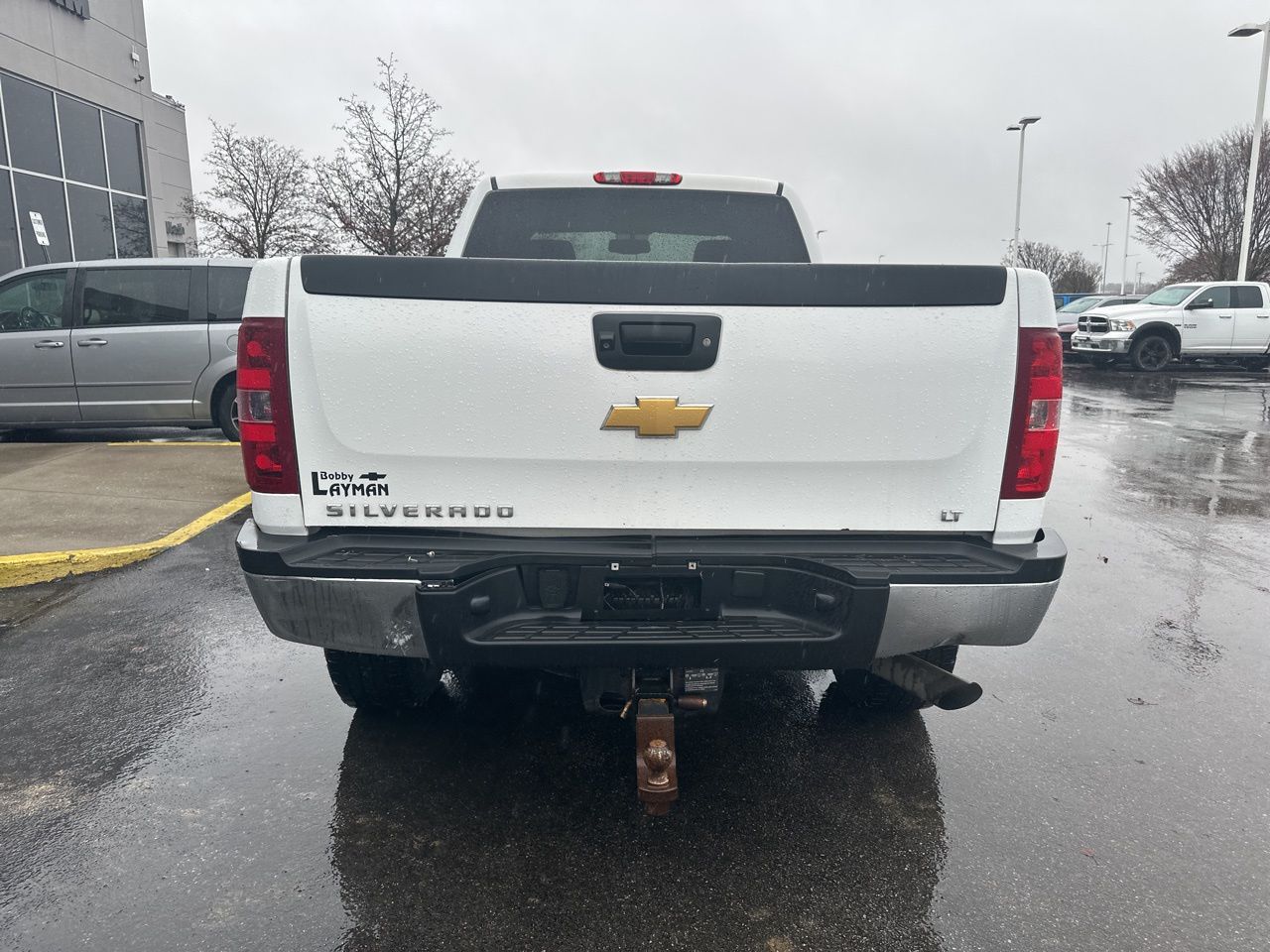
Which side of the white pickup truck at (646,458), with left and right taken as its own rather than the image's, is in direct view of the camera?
back

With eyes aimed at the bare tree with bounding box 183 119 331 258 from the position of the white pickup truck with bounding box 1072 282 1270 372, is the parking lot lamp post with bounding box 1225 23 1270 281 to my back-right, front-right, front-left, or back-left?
back-right

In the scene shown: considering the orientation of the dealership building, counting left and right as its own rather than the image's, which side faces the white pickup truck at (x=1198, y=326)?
front

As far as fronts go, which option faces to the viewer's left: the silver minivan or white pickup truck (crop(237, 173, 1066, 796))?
the silver minivan

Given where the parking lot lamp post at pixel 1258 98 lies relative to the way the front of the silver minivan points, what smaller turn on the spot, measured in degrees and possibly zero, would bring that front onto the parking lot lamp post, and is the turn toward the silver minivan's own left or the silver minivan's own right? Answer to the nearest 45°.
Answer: approximately 180°

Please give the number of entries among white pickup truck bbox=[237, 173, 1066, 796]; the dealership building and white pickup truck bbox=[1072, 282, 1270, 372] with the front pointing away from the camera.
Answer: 1

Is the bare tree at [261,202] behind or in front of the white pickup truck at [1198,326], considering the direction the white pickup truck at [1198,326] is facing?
in front

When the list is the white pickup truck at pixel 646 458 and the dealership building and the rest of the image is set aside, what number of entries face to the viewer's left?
0

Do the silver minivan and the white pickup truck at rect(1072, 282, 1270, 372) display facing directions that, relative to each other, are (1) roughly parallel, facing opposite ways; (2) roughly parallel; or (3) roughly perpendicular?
roughly parallel

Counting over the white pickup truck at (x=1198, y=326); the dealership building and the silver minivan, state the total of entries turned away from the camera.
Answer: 0

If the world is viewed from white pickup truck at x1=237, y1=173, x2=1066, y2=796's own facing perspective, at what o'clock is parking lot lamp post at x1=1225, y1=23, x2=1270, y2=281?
The parking lot lamp post is roughly at 1 o'clock from the white pickup truck.

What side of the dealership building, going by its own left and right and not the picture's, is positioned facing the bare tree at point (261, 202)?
left

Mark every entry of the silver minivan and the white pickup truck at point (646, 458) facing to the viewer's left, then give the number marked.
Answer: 1

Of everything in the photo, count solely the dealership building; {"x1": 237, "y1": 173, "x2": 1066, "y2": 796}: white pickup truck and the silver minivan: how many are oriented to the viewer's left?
1

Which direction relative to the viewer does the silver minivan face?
to the viewer's left
